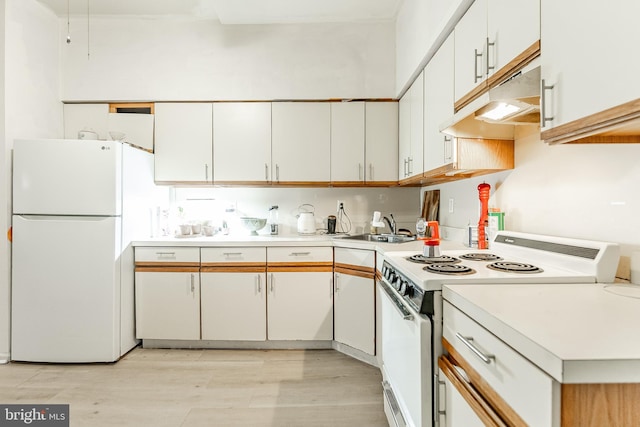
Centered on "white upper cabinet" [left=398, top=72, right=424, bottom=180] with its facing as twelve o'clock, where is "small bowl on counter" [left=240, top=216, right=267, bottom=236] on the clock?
The small bowl on counter is roughly at 12 o'clock from the white upper cabinet.

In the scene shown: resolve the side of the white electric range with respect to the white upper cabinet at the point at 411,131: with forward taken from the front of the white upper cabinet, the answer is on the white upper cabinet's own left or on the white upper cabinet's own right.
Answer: on the white upper cabinet's own left

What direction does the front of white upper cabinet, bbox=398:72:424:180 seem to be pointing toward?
to the viewer's left

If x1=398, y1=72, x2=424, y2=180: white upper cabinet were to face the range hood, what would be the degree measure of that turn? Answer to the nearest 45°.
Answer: approximately 90° to its left

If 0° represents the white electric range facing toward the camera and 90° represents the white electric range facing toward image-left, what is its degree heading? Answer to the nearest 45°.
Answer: approximately 45°

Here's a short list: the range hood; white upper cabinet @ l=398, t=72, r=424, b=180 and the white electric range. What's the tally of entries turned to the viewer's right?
0

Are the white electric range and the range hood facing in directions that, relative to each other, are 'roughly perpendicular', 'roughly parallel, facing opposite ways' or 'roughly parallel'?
roughly parallel

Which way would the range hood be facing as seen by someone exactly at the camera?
facing the viewer and to the left of the viewer

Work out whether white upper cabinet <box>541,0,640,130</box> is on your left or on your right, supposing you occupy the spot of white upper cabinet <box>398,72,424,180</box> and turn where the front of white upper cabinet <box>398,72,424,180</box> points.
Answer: on your left

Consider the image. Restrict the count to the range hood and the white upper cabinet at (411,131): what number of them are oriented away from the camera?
0

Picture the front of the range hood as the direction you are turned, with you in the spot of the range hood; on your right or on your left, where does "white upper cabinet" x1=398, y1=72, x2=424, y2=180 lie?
on your right

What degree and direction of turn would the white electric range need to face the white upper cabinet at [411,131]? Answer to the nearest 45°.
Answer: approximately 135° to its right
